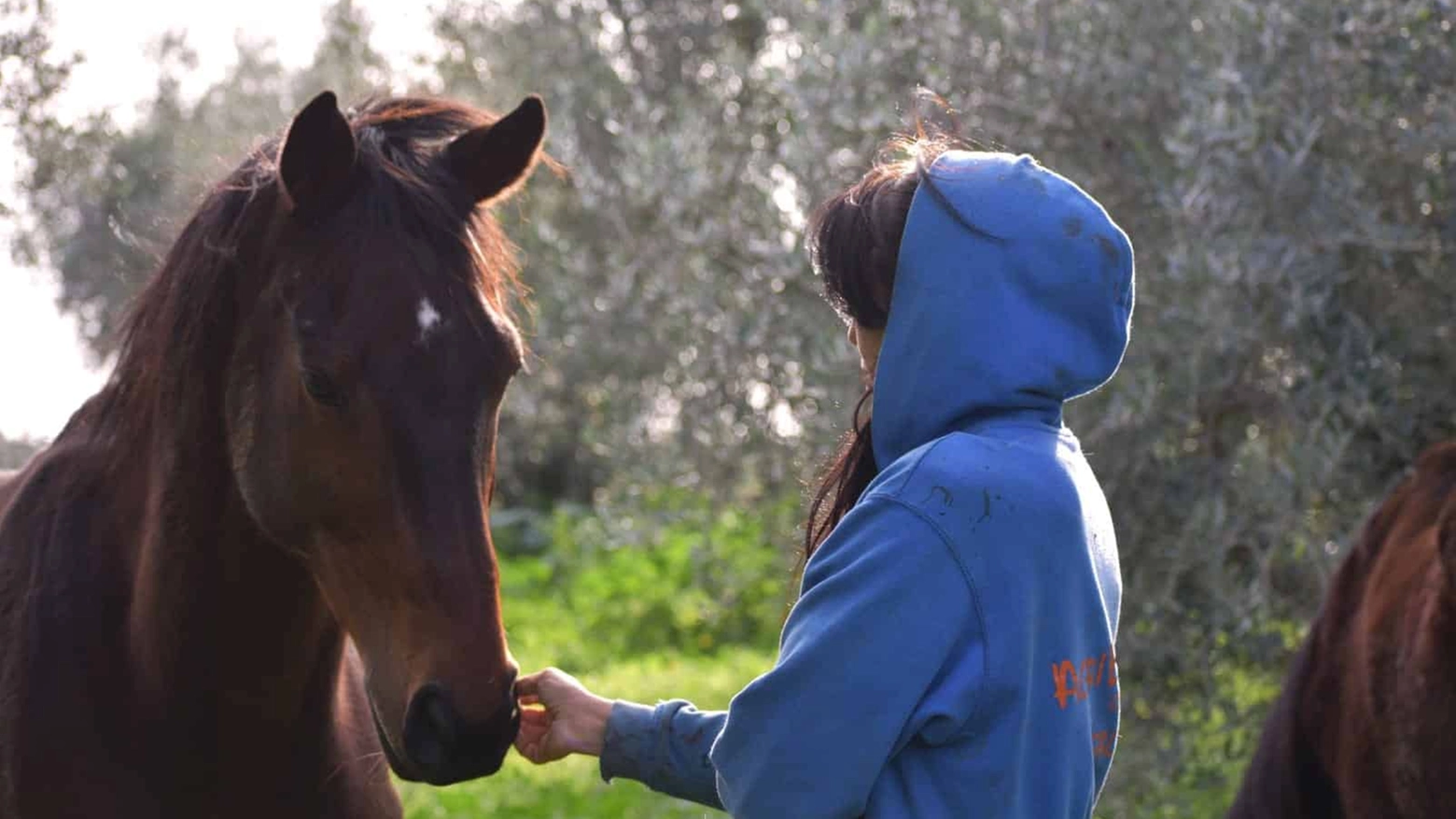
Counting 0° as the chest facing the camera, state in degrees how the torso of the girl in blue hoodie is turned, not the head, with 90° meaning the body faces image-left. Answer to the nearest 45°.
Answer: approximately 135°

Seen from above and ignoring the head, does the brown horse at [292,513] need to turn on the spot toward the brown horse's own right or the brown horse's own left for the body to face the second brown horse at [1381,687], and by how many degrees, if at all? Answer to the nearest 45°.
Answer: approximately 45° to the brown horse's own left

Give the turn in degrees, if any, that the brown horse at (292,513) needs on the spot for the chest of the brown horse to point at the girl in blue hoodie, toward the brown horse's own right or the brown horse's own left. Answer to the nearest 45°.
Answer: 0° — it already faces them

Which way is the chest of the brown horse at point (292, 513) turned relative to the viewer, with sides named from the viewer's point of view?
facing the viewer and to the right of the viewer

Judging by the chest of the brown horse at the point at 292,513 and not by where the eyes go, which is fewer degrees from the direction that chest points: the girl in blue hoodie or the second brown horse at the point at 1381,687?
the girl in blue hoodie

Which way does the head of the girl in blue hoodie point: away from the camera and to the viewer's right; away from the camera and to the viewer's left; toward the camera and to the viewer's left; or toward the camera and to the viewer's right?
away from the camera and to the viewer's left

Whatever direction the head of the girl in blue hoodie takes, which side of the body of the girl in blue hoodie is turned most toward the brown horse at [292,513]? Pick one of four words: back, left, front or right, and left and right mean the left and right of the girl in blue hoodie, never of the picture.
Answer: front

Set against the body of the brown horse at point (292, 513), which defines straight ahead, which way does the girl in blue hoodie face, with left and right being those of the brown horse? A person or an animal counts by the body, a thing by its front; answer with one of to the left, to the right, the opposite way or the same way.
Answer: the opposite way
